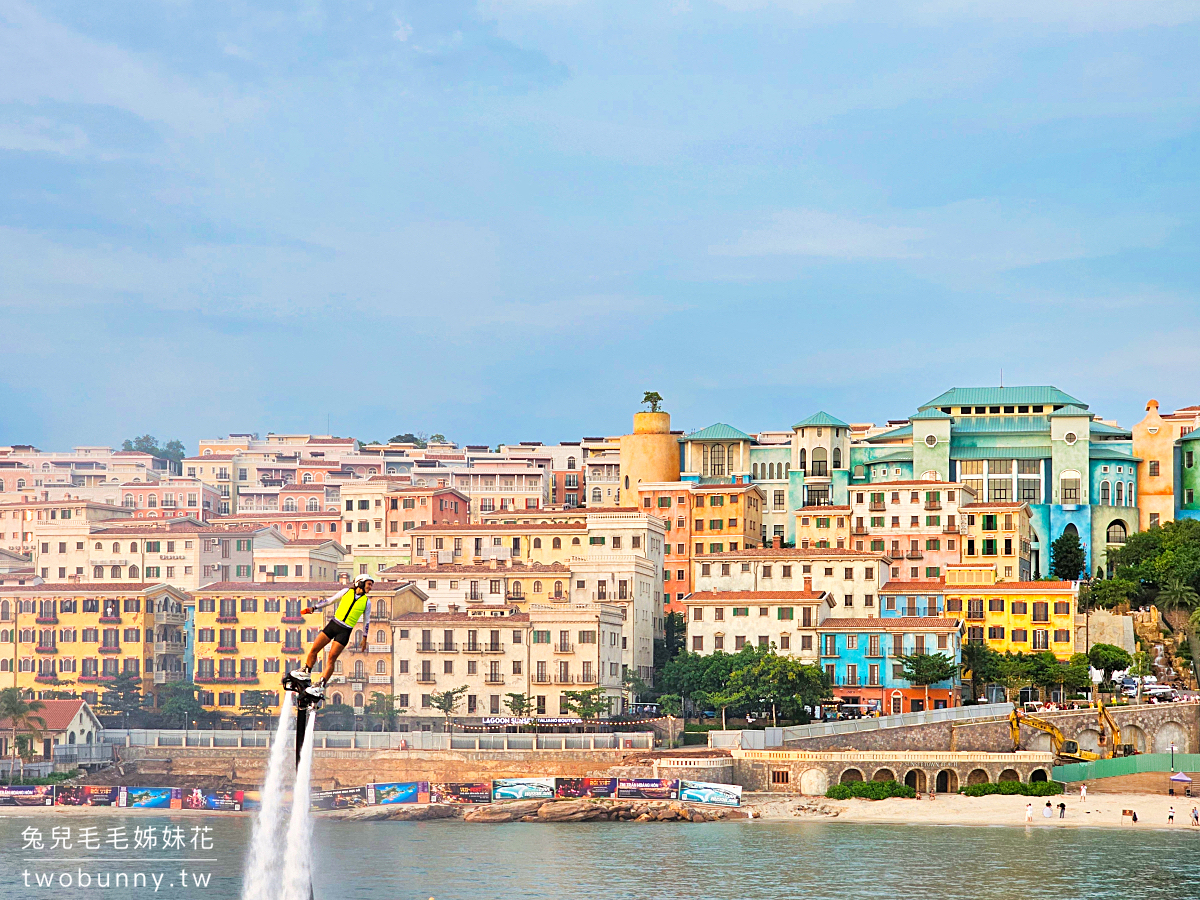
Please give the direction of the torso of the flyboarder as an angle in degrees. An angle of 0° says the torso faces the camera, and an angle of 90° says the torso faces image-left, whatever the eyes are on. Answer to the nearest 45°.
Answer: approximately 0°
